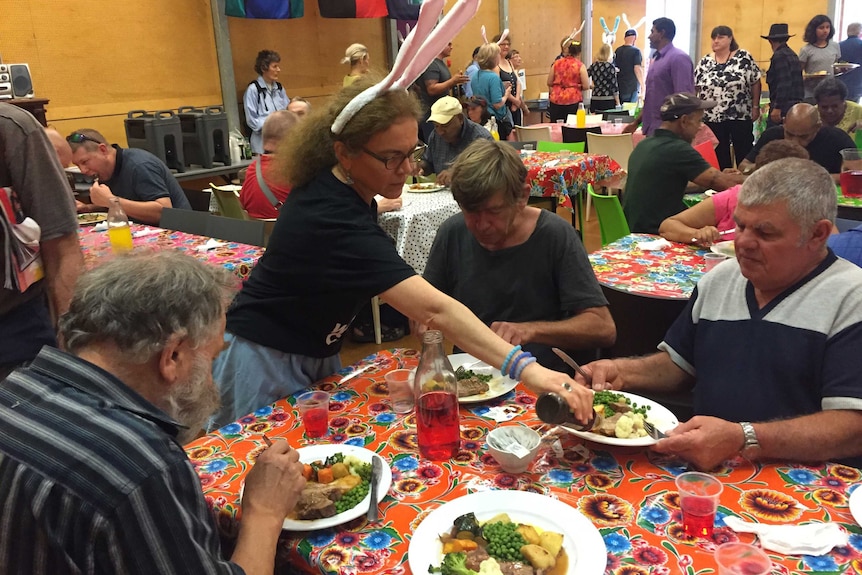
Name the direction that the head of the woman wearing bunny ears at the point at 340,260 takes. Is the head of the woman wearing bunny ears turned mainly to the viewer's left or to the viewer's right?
to the viewer's right

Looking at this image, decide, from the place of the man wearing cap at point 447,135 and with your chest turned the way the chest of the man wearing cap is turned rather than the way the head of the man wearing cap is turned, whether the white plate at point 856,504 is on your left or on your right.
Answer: on your left

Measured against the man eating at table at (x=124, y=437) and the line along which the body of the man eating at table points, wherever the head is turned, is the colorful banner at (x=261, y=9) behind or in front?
in front

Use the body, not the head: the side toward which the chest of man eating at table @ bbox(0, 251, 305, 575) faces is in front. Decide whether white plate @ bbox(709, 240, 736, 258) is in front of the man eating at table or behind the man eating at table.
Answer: in front

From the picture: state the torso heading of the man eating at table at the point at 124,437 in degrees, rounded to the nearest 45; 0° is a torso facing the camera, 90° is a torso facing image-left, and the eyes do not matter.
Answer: approximately 225°
